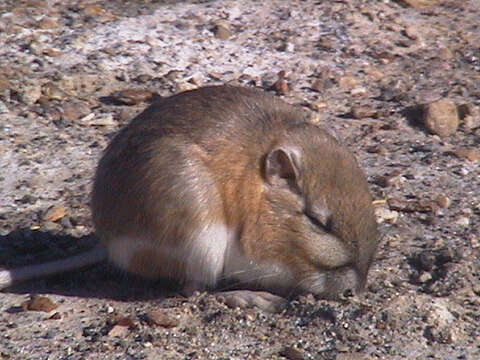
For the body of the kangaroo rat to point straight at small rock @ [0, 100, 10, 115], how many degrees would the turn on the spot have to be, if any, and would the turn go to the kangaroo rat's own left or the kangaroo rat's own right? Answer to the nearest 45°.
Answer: approximately 135° to the kangaroo rat's own left

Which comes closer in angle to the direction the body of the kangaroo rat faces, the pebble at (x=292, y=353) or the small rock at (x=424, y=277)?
the small rock

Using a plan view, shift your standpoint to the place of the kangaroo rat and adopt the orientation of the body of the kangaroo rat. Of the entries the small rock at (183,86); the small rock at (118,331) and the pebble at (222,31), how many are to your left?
2

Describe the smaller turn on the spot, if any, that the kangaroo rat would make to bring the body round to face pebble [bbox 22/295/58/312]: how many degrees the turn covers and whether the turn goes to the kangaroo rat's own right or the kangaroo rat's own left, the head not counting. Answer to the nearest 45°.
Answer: approximately 180°

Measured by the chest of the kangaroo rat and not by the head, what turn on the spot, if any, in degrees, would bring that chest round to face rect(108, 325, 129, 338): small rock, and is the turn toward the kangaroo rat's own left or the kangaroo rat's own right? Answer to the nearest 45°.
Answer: approximately 135° to the kangaroo rat's own right

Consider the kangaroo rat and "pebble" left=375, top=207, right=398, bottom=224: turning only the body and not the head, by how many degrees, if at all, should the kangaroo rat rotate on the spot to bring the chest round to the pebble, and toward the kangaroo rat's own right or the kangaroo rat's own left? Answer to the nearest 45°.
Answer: approximately 45° to the kangaroo rat's own left

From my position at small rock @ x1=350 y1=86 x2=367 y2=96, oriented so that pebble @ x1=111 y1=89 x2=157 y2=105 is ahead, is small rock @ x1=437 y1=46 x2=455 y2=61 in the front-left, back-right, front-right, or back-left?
back-right

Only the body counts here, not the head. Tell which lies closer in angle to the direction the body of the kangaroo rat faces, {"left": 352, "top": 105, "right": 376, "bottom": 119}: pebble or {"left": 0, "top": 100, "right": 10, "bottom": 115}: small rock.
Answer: the pebble

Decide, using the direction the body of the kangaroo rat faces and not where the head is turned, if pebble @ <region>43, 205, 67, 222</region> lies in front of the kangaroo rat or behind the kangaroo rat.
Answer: behind

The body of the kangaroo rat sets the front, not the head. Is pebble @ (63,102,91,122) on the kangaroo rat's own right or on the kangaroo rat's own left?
on the kangaroo rat's own left

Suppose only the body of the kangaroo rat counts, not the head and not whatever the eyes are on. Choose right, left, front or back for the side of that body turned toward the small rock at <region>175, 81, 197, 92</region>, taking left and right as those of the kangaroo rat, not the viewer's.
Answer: left

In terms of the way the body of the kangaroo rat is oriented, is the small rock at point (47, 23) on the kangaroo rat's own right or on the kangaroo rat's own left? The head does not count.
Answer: on the kangaroo rat's own left

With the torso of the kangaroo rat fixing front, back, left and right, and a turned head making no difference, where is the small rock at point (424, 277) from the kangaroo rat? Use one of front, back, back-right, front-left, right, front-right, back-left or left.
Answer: front

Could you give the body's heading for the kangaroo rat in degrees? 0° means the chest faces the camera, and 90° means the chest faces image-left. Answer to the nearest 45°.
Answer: approximately 270°

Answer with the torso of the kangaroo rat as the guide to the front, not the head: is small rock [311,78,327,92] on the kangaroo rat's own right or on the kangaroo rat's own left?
on the kangaroo rat's own left
